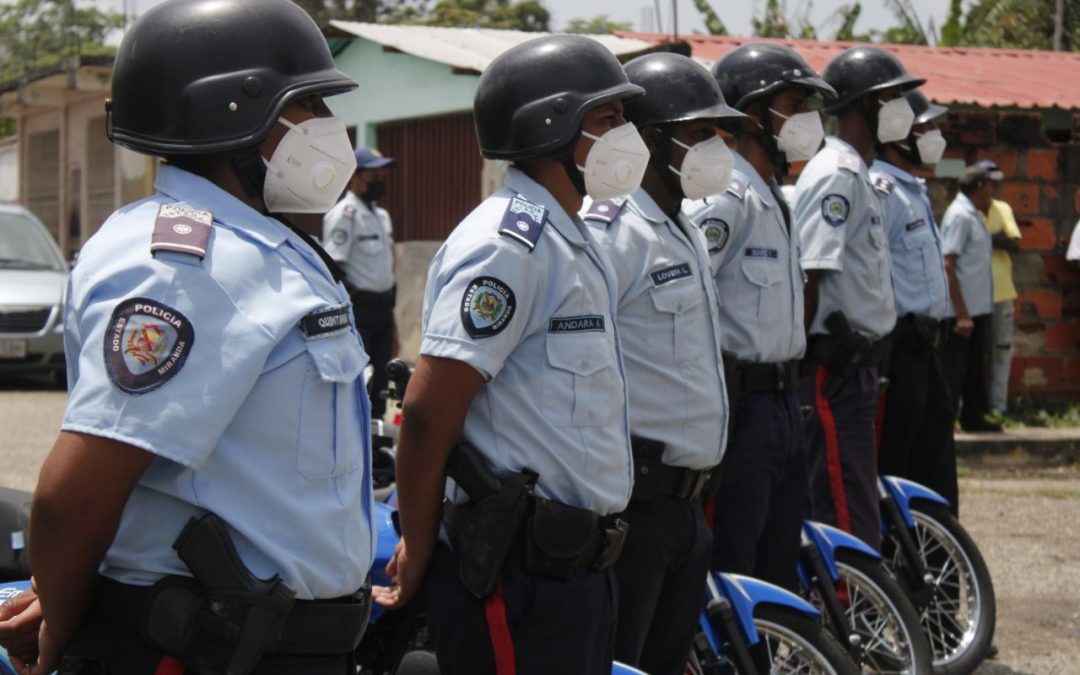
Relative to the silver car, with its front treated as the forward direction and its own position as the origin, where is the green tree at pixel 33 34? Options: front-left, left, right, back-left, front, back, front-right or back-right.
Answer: back

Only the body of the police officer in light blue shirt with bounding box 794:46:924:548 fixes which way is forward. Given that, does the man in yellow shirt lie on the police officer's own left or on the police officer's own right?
on the police officer's own left

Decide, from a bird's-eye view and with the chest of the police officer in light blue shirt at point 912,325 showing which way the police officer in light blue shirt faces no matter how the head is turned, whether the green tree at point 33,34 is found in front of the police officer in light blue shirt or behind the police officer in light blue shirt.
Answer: behind

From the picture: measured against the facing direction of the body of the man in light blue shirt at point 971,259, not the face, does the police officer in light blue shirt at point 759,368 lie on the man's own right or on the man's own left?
on the man's own right

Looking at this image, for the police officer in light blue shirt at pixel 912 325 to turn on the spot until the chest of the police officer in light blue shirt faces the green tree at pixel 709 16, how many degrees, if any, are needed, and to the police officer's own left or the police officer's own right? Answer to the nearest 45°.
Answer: approximately 135° to the police officer's own left

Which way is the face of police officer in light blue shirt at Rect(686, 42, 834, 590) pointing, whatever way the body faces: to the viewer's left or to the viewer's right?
to the viewer's right

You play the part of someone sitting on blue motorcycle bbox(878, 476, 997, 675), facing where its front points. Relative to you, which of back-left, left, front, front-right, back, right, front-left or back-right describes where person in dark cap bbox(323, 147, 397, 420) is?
back

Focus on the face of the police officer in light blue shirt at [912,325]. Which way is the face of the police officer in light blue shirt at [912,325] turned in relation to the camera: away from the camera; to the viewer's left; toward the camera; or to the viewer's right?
to the viewer's right

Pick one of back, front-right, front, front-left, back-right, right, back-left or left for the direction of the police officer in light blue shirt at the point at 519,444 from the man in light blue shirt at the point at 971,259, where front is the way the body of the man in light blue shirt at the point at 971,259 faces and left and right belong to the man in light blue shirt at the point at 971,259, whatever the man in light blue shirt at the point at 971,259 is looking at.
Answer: right

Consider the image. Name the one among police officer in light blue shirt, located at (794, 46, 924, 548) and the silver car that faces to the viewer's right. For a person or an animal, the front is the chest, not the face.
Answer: the police officer in light blue shirt
